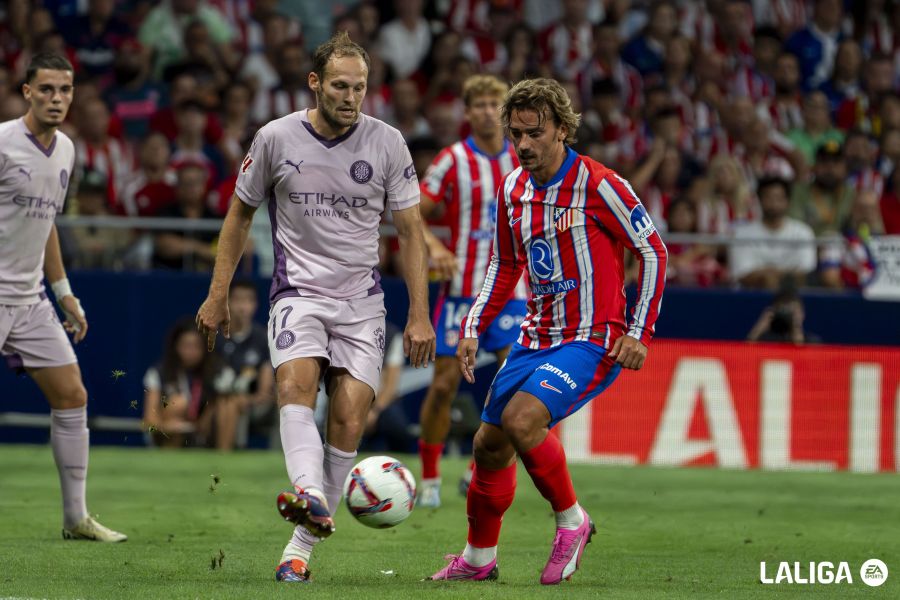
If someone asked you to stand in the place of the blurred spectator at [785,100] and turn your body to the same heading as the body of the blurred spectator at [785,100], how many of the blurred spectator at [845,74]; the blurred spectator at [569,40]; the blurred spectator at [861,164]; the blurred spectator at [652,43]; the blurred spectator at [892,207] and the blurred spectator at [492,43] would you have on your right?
3

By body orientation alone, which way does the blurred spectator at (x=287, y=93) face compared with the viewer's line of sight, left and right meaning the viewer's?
facing the viewer

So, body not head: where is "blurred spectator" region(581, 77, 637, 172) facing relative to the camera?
toward the camera

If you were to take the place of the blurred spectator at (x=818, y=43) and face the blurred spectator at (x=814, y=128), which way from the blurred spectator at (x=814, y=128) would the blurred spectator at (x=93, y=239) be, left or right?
right

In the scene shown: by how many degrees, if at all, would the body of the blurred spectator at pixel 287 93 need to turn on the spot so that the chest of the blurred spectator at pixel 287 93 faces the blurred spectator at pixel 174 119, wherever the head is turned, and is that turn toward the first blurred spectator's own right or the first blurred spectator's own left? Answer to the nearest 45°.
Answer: approximately 90° to the first blurred spectator's own right

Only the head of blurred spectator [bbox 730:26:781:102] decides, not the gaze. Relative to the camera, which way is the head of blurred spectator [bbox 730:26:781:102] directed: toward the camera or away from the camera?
toward the camera

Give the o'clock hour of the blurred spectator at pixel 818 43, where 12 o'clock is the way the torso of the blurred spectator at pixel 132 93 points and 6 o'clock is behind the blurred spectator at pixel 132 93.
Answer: the blurred spectator at pixel 818 43 is roughly at 9 o'clock from the blurred spectator at pixel 132 93.

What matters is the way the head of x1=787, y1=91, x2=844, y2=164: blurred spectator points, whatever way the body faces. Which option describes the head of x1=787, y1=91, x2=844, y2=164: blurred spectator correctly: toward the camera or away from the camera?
toward the camera

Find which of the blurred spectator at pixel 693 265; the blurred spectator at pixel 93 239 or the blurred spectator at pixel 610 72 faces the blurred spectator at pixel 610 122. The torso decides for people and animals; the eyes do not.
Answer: the blurred spectator at pixel 610 72

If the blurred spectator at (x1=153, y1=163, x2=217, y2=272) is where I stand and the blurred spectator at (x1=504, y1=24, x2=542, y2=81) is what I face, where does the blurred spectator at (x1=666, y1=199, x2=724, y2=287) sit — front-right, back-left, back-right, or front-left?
front-right

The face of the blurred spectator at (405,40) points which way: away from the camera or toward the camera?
toward the camera

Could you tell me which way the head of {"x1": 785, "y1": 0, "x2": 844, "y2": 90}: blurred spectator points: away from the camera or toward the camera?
toward the camera

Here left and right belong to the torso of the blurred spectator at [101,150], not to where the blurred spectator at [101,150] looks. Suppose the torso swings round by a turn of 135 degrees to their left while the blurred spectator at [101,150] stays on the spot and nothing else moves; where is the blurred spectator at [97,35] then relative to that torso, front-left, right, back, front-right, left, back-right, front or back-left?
front-left

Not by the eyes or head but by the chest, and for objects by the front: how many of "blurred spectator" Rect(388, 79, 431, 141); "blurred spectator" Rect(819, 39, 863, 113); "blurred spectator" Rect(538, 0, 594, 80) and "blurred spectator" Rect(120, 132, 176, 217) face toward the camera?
4

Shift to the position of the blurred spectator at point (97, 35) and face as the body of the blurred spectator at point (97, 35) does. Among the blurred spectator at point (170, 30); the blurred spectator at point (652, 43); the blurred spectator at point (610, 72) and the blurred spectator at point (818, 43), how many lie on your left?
4

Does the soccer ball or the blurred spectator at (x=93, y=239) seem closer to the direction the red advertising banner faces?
the soccer ball

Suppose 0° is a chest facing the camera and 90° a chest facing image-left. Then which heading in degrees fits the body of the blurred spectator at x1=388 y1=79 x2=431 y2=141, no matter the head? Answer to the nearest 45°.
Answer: approximately 0°
